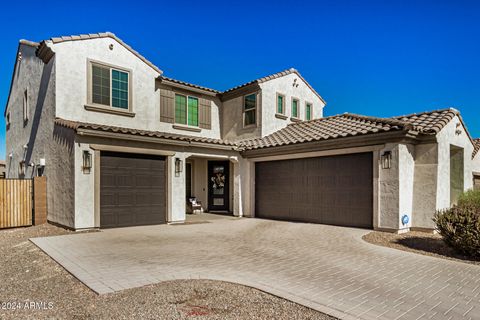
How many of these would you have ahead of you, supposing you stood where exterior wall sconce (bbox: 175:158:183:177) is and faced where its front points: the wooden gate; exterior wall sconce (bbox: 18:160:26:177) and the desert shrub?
1

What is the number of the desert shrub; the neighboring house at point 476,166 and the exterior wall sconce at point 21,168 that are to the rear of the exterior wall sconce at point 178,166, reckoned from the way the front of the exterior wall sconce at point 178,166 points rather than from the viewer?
1

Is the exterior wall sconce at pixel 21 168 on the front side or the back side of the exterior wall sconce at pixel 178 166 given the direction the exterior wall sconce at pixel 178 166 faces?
on the back side

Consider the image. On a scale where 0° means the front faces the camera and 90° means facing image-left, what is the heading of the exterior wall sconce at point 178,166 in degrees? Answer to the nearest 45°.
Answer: approximately 315°

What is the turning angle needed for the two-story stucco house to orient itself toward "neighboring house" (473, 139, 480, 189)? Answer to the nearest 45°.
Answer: approximately 45° to its left

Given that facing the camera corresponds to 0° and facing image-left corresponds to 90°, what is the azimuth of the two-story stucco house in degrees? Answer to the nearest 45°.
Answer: approximately 315°

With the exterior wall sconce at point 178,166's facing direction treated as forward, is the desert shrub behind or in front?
in front

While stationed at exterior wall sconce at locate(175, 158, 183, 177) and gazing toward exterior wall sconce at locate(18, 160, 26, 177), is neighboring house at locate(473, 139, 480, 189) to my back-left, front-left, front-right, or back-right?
back-right

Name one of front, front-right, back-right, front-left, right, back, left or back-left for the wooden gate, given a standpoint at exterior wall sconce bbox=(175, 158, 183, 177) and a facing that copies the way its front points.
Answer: back-right

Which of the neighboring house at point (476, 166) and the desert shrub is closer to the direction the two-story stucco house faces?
the desert shrub
